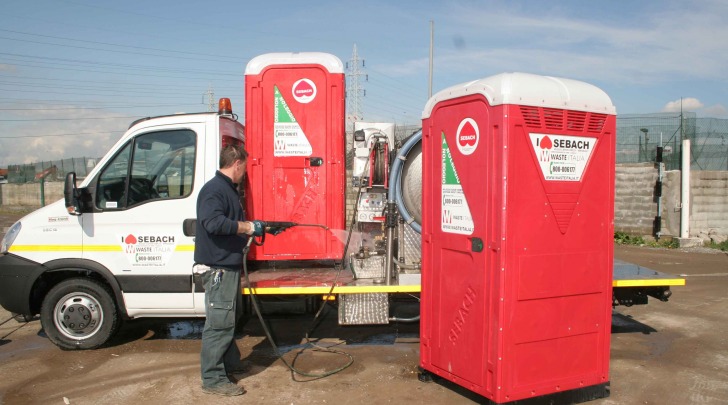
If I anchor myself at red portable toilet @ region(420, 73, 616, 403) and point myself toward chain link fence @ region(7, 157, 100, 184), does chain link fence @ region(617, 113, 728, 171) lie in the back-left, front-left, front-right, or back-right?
front-right

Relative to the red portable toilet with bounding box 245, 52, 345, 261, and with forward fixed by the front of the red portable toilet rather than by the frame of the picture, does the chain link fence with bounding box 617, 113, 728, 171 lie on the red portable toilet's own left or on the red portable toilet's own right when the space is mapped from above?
on the red portable toilet's own left

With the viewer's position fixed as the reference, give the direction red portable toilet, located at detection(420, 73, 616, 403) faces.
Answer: facing the viewer and to the left of the viewer

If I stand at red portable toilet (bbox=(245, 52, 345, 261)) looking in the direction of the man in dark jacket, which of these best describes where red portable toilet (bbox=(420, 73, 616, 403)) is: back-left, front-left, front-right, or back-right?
front-left

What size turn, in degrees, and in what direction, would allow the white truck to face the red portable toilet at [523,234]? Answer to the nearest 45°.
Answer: approximately 135° to its left

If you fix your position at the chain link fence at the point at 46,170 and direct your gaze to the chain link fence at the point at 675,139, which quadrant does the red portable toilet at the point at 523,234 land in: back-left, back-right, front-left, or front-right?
front-right

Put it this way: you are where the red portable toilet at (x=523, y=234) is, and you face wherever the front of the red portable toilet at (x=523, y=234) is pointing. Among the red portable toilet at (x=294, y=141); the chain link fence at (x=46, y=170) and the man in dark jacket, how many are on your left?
0

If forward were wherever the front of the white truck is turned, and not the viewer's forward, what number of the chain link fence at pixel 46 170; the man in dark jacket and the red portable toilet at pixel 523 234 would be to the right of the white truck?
1

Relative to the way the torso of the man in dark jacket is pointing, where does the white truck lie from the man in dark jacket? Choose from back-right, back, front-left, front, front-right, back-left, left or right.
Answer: back-left

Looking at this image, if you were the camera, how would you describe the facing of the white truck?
facing to the left of the viewer

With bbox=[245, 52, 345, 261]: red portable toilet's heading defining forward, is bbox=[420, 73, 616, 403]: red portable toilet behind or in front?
in front

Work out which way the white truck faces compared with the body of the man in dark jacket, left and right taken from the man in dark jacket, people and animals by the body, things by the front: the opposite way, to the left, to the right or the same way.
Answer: the opposite way

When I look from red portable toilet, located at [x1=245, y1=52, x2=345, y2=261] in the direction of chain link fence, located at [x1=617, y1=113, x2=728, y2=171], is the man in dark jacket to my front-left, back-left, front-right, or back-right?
back-right

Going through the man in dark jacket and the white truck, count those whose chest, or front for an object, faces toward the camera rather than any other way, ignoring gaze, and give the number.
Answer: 0

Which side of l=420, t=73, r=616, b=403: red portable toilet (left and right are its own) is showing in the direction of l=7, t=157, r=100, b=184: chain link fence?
right

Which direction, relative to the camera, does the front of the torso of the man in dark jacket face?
to the viewer's right

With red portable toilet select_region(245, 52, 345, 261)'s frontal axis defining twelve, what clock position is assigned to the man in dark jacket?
The man in dark jacket is roughly at 1 o'clock from the red portable toilet.

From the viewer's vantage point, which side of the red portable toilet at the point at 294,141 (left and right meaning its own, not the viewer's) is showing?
front

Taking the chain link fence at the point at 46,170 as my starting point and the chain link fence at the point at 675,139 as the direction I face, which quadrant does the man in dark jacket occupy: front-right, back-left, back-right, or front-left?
front-right
